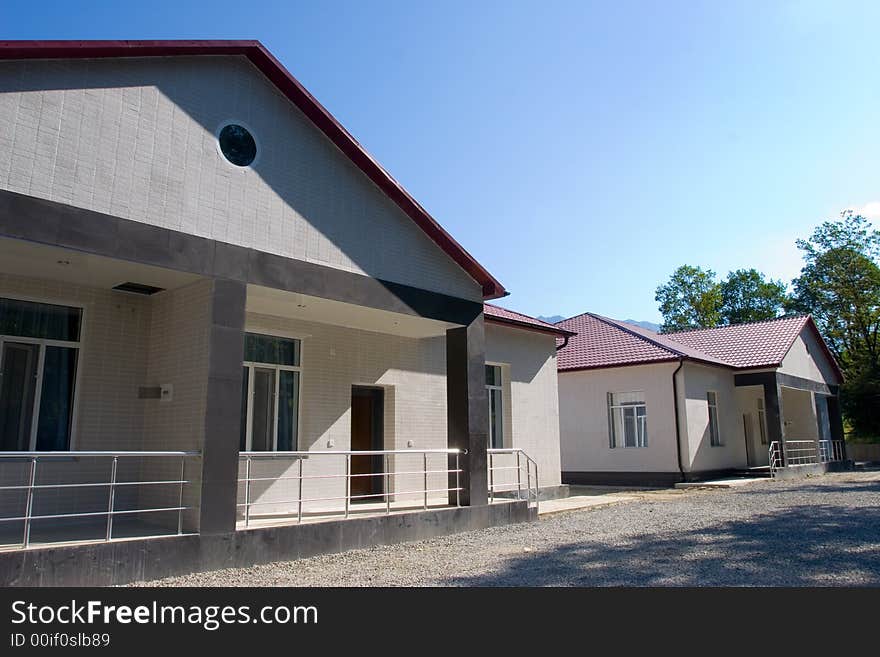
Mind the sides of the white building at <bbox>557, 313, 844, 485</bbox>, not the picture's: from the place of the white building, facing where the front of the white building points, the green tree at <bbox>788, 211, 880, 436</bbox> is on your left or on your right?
on your left

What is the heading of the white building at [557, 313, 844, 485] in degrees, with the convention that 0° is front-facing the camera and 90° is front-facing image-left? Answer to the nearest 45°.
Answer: approximately 315°
